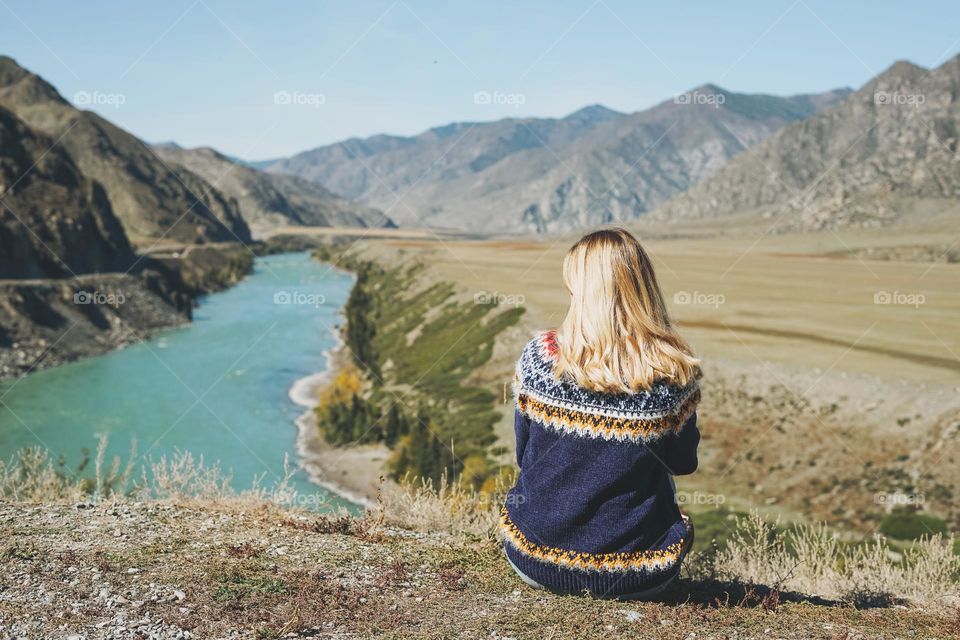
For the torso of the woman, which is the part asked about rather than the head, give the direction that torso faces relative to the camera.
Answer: away from the camera

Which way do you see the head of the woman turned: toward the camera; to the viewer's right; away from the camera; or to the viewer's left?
away from the camera
